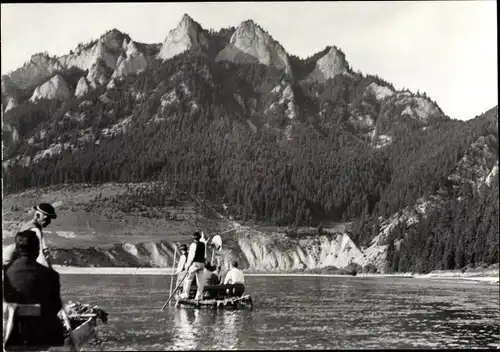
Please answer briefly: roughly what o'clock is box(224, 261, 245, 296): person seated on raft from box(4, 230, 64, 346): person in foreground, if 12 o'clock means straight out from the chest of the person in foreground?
The person seated on raft is roughly at 1 o'clock from the person in foreground.

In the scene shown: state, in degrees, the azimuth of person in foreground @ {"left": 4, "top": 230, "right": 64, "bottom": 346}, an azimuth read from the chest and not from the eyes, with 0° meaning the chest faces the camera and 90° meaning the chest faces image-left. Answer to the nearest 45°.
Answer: approximately 180°

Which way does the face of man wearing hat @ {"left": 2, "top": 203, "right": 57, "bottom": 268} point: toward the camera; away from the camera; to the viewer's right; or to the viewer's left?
to the viewer's right

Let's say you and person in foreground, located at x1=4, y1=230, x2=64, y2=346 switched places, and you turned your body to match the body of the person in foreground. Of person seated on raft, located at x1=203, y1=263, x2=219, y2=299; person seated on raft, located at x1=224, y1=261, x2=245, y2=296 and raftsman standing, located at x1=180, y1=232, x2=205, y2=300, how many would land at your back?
0

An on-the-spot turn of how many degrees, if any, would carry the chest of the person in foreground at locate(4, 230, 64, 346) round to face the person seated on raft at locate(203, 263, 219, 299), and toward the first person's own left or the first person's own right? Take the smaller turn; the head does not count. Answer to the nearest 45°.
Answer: approximately 45° to the first person's own right

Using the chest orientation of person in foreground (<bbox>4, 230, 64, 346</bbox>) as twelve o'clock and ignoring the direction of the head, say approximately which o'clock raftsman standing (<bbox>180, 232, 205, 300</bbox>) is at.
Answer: The raftsman standing is roughly at 1 o'clock from the person in foreground.

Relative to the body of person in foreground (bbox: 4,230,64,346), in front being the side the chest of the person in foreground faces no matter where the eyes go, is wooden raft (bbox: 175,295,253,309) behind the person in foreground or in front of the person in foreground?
in front
